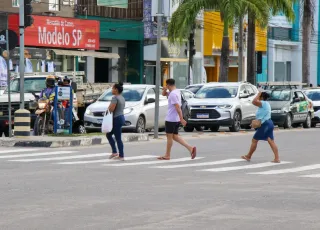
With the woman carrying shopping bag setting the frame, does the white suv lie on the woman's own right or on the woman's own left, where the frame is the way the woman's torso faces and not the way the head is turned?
on the woman's own right

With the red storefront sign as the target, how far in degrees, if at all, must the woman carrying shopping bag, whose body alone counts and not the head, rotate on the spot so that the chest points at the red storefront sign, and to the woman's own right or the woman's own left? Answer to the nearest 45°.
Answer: approximately 90° to the woman's own right

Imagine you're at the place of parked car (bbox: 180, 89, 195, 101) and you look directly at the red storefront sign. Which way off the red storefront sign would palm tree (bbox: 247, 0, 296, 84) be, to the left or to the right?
right

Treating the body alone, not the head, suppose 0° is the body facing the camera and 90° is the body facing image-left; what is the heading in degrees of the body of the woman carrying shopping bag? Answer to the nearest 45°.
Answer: approximately 90°

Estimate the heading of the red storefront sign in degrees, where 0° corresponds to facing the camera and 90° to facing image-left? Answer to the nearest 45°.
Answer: approximately 0°

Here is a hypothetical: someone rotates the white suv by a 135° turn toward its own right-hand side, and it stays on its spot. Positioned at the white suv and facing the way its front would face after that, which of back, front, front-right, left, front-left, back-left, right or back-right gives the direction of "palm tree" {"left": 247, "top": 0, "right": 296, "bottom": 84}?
front

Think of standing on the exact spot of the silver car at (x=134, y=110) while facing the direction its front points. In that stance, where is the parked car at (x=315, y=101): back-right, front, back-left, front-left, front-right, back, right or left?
back

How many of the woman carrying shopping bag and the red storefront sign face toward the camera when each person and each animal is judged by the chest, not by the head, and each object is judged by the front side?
1

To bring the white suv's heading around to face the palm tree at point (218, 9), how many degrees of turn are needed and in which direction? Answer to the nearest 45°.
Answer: approximately 135° to its right
